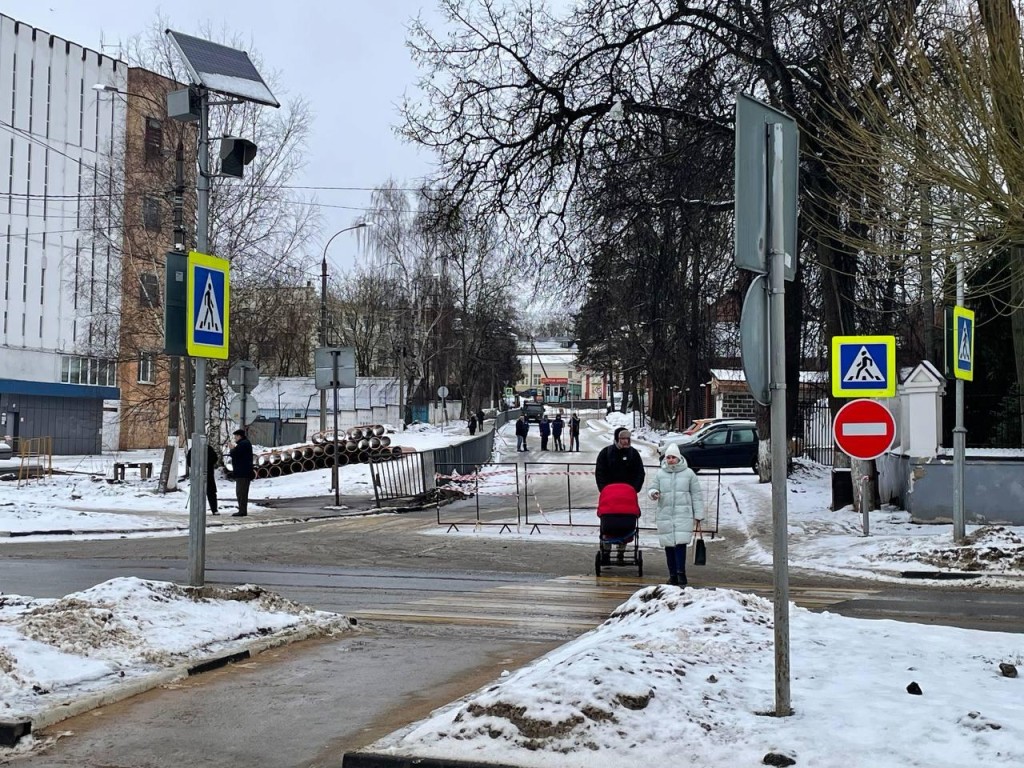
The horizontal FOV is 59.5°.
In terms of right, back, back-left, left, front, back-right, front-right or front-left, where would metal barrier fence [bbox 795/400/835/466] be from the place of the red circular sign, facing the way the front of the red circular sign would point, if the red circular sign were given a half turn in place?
front

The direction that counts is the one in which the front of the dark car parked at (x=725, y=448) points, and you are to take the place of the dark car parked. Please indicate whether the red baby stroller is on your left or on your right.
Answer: on your left

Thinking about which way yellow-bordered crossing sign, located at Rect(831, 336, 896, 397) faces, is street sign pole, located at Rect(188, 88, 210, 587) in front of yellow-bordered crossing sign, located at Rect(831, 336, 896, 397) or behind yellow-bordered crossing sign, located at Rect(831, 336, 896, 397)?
in front

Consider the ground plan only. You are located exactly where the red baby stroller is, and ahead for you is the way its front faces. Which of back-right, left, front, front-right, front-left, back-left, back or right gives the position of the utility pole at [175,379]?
back-right

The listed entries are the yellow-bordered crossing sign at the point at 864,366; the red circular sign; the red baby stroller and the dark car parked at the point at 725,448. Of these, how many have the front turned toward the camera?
3

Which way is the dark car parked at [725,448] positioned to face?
to the viewer's left

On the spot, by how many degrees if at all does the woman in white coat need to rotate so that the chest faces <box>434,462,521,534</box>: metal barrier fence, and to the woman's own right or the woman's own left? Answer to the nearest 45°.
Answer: approximately 180°

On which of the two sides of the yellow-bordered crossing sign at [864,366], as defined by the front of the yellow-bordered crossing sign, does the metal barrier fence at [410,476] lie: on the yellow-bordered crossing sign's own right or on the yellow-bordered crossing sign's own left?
on the yellow-bordered crossing sign's own right
